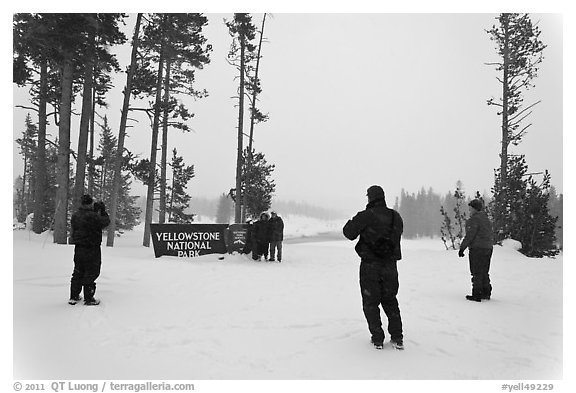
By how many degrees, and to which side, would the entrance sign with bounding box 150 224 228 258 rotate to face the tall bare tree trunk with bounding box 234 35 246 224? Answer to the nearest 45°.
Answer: approximately 180°

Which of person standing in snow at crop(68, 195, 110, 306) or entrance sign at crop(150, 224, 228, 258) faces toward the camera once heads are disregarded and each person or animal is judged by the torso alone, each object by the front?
the entrance sign

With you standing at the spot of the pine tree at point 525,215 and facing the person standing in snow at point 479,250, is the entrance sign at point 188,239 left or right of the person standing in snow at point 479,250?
right

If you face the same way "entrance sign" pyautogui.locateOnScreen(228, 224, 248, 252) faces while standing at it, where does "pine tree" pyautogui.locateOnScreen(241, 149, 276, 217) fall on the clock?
The pine tree is roughly at 6 o'clock from the entrance sign.

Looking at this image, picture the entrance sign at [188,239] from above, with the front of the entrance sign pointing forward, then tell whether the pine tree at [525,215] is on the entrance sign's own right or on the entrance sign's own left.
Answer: on the entrance sign's own left

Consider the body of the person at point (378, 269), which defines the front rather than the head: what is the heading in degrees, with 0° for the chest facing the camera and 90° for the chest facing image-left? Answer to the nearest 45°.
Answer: approximately 135°

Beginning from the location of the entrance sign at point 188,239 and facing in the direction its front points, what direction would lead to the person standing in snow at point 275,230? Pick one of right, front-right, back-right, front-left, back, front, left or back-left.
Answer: left

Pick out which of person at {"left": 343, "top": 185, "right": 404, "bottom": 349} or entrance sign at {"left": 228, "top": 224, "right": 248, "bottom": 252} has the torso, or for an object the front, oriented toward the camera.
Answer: the entrance sign

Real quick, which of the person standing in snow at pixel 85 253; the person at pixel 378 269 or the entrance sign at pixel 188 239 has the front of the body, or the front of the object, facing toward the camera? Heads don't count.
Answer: the entrance sign

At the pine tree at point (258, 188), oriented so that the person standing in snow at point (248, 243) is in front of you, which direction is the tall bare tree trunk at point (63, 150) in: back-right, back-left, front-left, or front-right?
front-right

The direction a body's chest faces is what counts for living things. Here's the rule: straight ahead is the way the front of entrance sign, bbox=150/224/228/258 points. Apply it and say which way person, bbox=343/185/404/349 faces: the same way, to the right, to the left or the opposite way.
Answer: the opposite way

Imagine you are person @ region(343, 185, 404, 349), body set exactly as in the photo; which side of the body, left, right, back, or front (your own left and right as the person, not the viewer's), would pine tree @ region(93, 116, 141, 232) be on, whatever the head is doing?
front

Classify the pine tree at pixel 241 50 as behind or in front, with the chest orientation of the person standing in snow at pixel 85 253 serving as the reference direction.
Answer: in front

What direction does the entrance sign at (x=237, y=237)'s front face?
toward the camera

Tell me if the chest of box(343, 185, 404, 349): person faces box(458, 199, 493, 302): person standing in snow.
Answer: no

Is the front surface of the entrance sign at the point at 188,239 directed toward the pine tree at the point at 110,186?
no

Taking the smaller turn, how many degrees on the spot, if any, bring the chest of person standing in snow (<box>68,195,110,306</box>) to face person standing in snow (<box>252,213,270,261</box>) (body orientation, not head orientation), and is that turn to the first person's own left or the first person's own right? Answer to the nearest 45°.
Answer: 0° — they already face them
